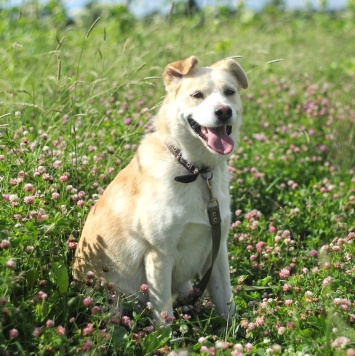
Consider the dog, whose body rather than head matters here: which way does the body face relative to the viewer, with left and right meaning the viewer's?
facing the viewer and to the right of the viewer
